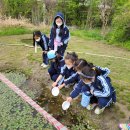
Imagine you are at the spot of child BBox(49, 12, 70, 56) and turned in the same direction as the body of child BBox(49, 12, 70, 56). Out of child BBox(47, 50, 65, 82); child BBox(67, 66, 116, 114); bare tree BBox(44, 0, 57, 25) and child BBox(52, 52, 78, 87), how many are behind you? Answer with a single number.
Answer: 1

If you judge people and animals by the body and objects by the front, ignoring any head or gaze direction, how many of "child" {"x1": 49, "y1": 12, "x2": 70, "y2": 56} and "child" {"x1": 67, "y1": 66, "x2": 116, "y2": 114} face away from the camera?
0

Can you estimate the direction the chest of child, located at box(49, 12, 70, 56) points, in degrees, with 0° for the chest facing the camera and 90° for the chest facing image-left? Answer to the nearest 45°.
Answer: approximately 0°

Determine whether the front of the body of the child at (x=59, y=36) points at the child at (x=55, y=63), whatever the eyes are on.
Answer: yes

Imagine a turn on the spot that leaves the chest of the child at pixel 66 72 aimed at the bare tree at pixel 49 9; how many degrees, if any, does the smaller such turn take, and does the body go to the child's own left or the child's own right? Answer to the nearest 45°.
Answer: approximately 135° to the child's own right

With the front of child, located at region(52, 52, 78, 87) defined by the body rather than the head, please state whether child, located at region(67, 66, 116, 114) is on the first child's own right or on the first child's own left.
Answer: on the first child's own left

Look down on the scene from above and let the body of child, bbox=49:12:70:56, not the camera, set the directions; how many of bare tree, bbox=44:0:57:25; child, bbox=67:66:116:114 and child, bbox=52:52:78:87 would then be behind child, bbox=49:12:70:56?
1

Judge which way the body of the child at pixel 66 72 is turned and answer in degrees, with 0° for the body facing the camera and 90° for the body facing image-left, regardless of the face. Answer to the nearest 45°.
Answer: approximately 45°

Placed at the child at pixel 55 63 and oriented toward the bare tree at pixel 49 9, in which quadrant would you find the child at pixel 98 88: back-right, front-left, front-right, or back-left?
back-right

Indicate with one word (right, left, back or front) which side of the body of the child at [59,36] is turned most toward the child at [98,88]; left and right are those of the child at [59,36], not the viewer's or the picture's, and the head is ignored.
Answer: front

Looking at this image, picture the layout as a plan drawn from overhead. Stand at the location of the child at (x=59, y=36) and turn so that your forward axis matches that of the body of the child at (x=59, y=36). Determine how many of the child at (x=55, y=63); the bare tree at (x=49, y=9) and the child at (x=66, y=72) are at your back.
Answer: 1
